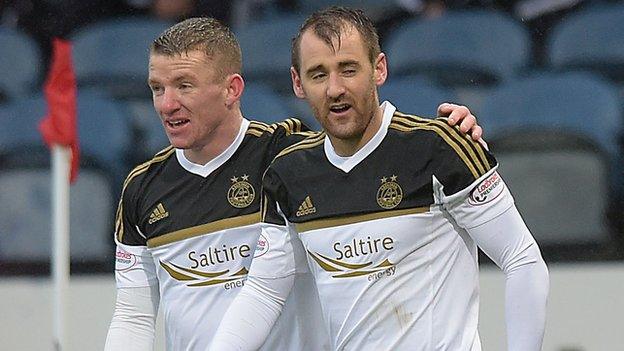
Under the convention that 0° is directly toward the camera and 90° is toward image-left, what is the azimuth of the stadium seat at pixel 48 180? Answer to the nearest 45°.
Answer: approximately 0°

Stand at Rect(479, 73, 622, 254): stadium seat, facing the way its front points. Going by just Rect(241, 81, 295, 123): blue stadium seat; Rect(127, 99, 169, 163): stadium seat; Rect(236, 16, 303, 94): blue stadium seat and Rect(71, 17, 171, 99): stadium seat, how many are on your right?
4

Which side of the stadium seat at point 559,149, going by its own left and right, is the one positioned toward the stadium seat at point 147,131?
right

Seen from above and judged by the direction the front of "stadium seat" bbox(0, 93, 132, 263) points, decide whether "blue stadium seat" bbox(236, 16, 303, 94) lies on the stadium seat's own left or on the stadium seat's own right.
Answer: on the stadium seat's own left

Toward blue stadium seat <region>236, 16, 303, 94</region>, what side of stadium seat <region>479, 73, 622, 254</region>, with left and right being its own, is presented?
right

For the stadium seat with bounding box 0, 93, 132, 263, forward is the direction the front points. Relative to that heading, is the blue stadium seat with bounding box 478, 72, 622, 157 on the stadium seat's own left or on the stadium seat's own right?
on the stadium seat's own left

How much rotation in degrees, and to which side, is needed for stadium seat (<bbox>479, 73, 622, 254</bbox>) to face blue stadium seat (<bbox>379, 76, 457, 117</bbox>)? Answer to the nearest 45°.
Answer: approximately 90° to its right

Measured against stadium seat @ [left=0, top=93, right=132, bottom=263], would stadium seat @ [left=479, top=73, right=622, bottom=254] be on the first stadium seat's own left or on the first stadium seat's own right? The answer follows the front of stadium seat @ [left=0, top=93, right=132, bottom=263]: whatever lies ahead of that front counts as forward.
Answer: on the first stadium seat's own left

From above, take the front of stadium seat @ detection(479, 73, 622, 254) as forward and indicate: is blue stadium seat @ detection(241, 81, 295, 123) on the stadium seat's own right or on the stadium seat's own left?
on the stadium seat's own right

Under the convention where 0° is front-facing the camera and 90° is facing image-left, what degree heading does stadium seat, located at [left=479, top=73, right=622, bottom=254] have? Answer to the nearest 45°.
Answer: approximately 0°

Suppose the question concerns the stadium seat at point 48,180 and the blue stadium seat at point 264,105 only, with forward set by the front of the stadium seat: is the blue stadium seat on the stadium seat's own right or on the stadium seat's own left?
on the stadium seat's own left

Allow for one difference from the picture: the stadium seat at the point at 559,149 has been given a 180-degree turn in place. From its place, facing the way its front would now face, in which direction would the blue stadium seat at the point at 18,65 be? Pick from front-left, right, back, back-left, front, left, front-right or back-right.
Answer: left

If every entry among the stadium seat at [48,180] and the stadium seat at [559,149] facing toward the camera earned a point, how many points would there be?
2
